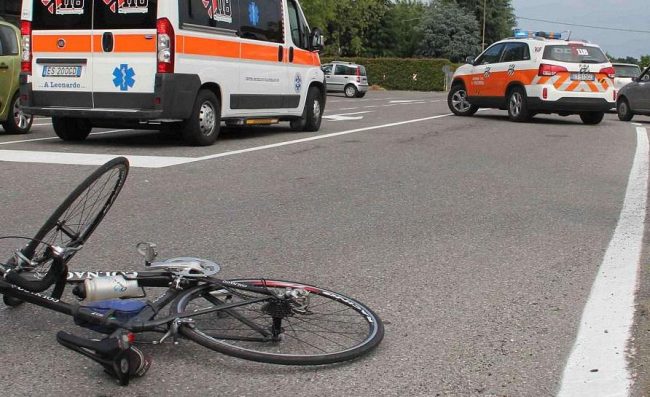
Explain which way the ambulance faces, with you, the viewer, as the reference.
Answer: facing away from the viewer and to the right of the viewer

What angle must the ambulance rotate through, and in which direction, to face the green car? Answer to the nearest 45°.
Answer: approximately 90° to its left

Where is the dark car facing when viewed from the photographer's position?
facing to the left of the viewer

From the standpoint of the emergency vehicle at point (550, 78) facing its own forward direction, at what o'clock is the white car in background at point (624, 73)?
The white car in background is roughly at 2 o'clock from the emergency vehicle.

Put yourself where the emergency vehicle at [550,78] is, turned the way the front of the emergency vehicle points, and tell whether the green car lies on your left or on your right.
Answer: on your left

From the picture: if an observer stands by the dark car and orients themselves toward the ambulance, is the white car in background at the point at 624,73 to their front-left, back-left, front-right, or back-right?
back-right

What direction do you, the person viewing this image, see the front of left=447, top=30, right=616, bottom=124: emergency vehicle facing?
facing away from the viewer and to the left of the viewer

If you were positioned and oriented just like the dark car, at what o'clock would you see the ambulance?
The ambulance is roughly at 10 o'clock from the dark car.

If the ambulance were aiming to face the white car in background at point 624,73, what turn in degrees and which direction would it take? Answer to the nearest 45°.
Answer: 0° — it already faces it

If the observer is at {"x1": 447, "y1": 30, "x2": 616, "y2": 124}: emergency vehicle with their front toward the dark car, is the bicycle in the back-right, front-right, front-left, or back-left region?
back-right

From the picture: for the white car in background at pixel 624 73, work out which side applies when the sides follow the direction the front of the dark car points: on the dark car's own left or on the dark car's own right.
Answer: on the dark car's own right

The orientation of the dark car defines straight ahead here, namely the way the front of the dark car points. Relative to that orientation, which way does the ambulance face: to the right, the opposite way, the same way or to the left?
to the right

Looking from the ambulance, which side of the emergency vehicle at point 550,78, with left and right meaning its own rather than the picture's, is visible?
left
